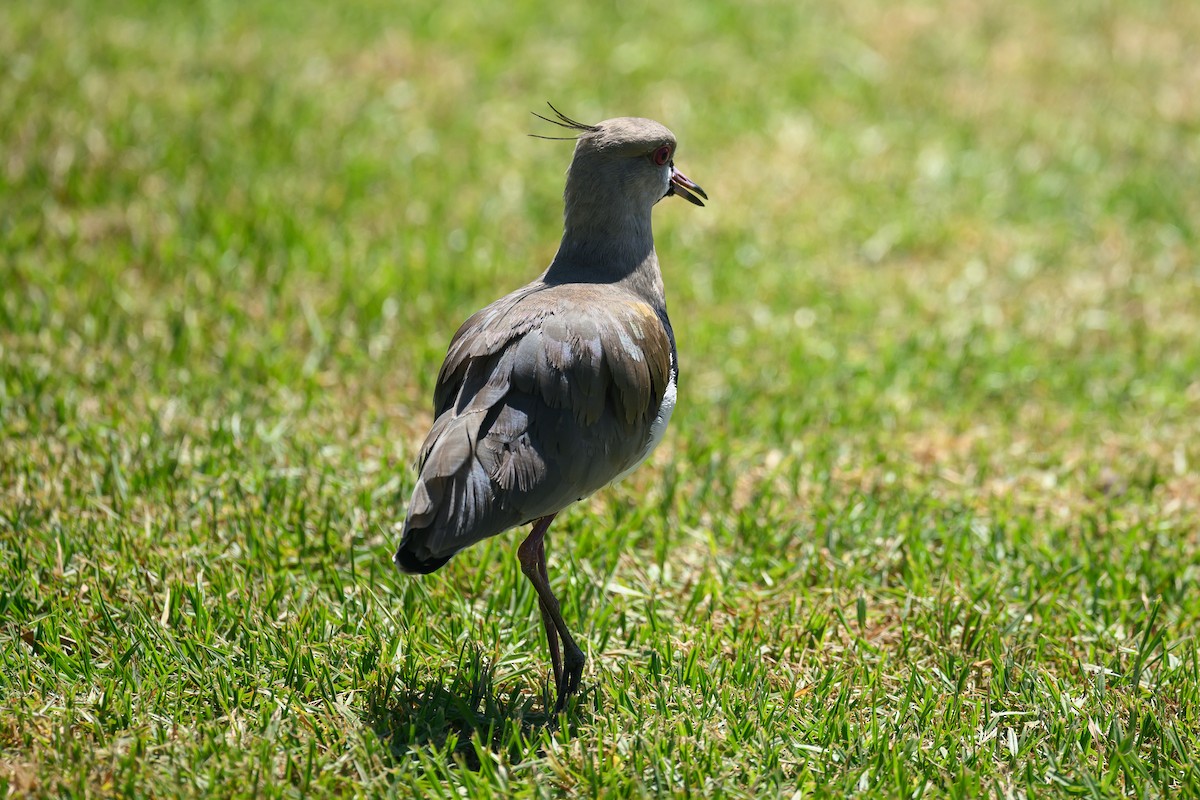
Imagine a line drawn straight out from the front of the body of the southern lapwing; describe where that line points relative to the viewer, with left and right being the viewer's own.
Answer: facing away from the viewer and to the right of the viewer
